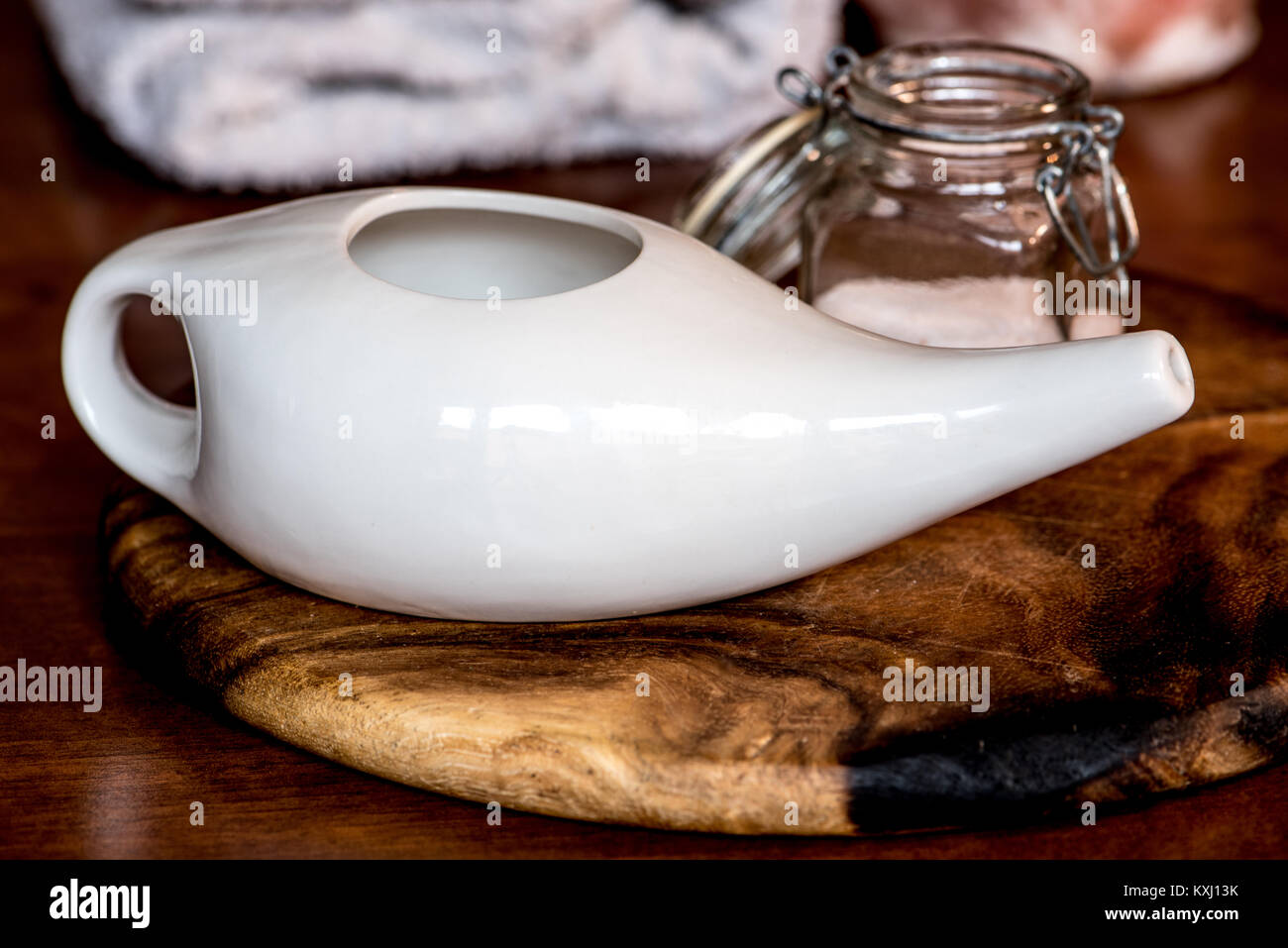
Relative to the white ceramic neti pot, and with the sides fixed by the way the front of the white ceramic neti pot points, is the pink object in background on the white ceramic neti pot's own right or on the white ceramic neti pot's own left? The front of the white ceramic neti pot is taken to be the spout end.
on the white ceramic neti pot's own left

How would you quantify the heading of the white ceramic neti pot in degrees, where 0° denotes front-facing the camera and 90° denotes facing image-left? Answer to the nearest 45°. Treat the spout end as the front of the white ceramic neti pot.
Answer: approximately 270°
